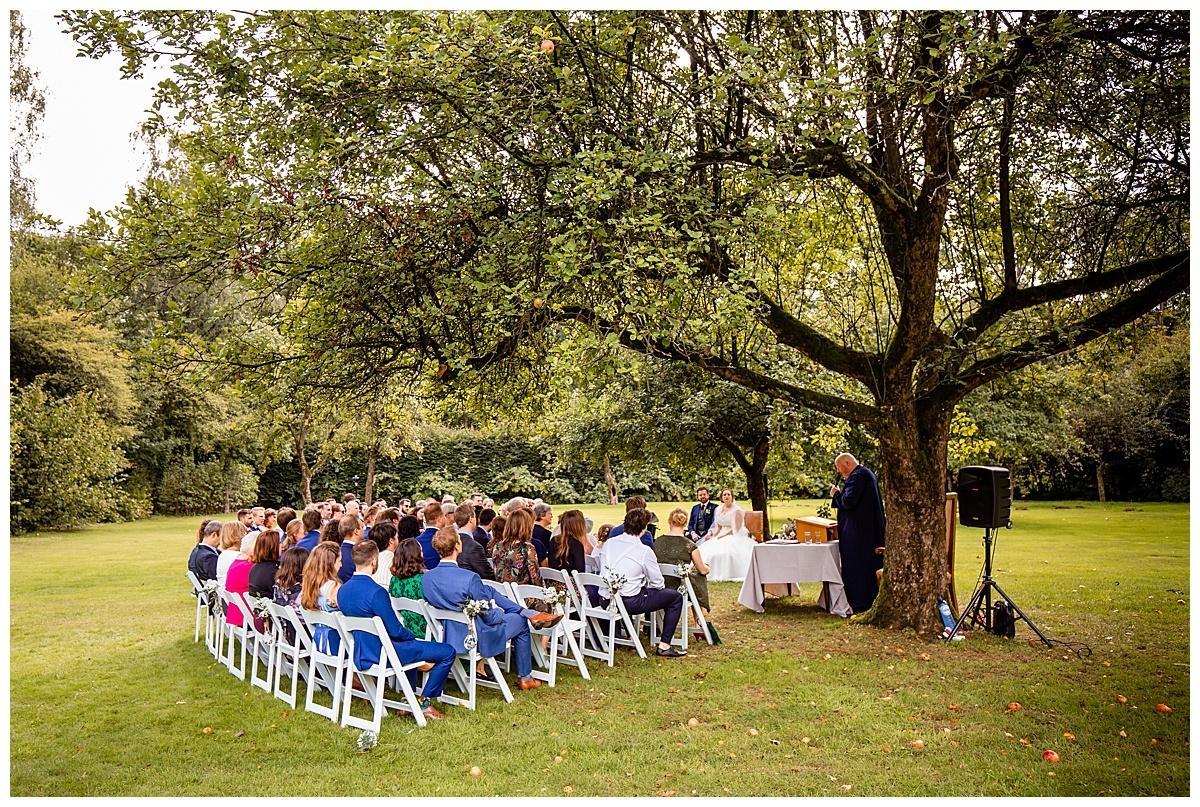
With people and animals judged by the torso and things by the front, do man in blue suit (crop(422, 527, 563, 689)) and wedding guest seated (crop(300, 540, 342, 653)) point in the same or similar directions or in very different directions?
same or similar directions

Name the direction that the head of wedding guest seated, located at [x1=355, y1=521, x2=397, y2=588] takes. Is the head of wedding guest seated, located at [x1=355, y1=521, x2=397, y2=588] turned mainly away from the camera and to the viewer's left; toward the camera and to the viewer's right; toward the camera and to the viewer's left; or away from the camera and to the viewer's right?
away from the camera and to the viewer's right

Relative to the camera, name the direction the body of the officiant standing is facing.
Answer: to the viewer's left

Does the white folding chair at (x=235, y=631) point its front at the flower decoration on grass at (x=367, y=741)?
no

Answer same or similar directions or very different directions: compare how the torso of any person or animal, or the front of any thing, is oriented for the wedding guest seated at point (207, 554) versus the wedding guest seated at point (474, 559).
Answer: same or similar directions

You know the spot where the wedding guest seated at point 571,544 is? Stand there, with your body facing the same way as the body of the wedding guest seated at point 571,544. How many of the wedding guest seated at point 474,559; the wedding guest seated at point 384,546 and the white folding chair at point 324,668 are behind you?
3

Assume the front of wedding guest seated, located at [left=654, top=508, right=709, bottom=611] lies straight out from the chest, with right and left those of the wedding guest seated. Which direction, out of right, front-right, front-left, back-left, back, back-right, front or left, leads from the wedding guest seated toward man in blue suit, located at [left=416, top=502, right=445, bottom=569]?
back-left

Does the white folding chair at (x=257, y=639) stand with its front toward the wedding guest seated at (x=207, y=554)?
no

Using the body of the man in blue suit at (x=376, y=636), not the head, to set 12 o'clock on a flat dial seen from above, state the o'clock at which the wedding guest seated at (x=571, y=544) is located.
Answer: The wedding guest seated is roughly at 12 o'clock from the man in blue suit.

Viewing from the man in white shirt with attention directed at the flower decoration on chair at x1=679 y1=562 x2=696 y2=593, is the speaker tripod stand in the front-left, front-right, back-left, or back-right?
front-right

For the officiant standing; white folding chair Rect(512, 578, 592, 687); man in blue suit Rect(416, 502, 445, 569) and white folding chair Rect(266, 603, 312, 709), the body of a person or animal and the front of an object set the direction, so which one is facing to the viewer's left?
the officiant standing

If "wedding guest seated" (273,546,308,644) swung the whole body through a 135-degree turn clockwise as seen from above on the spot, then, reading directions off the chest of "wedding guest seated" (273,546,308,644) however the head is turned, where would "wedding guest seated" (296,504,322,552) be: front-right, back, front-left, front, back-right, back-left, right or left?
back

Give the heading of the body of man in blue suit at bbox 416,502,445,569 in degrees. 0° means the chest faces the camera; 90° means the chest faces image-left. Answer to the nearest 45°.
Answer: approximately 225°

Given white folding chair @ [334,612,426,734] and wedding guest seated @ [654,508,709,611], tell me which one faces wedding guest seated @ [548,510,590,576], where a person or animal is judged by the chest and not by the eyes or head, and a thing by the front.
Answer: the white folding chair

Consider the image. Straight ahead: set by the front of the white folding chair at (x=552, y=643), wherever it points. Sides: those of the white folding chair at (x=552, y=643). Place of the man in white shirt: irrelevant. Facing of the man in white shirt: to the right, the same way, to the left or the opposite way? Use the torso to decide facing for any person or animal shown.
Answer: the same way

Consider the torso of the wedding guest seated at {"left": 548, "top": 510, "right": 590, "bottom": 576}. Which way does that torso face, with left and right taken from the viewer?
facing away from the viewer and to the right of the viewer

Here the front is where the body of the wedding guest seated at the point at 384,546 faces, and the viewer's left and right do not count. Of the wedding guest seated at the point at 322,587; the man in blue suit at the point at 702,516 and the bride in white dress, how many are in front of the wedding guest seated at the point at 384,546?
2

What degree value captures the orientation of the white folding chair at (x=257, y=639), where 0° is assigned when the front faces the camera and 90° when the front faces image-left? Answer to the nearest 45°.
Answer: approximately 225°

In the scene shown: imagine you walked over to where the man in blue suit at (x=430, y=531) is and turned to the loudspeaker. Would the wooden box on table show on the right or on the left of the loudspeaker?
left

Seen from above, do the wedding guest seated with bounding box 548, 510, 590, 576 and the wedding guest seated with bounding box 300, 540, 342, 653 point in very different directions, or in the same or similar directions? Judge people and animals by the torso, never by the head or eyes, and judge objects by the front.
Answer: same or similar directions
